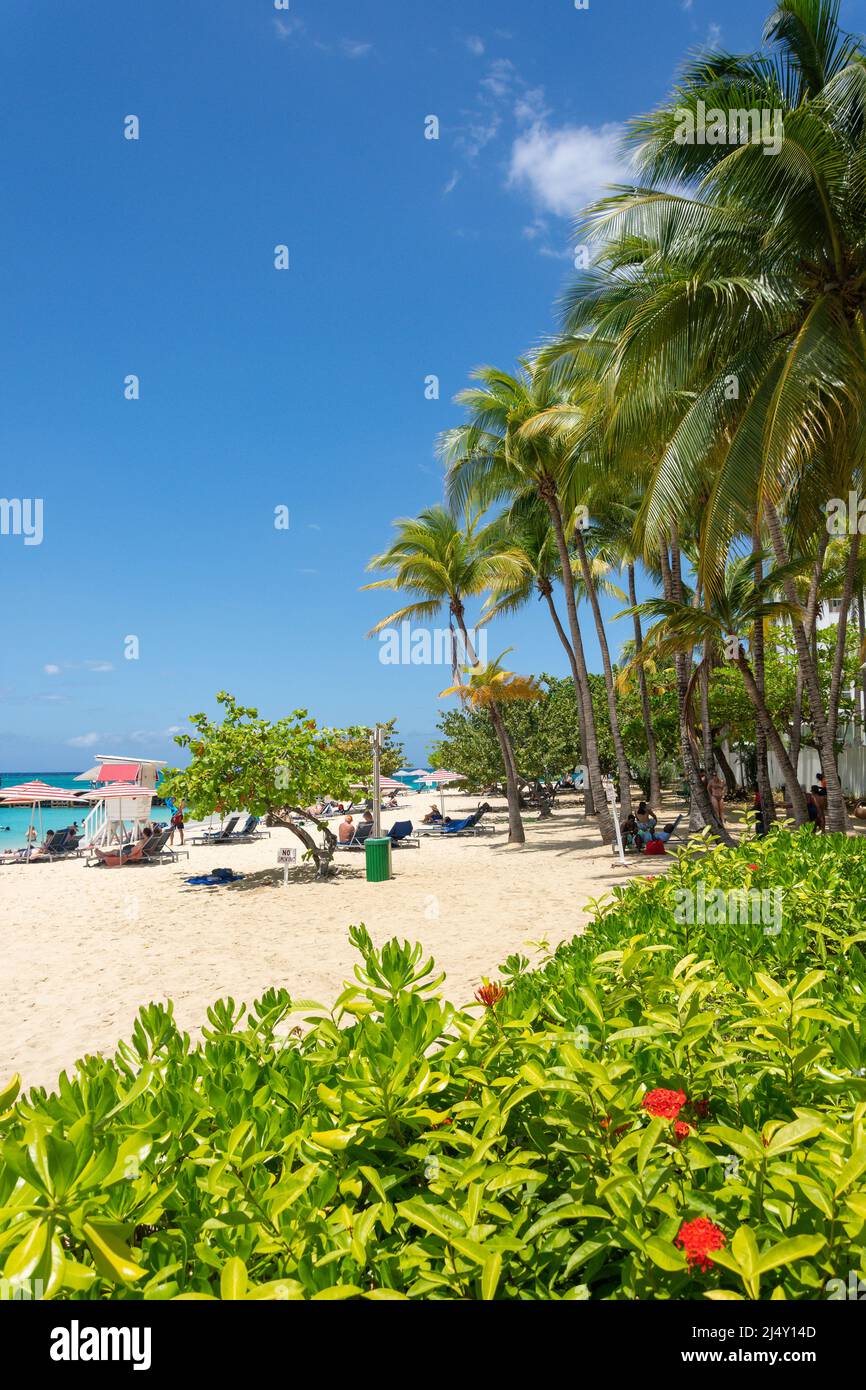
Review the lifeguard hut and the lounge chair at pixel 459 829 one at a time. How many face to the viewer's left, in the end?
2

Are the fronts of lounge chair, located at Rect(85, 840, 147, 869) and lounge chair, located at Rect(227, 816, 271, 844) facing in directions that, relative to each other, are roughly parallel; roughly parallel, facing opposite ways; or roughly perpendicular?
roughly parallel

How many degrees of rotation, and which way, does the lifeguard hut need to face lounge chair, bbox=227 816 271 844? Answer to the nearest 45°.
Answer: approximately 135° to its right

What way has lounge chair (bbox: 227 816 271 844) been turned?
to the viewer's left

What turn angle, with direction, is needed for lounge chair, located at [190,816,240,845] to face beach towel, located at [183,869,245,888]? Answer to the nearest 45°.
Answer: approximately 90° to its left

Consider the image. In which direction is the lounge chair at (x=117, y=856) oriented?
to the viewer's left

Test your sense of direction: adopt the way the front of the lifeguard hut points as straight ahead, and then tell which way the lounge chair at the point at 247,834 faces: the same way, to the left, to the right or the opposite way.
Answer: the same way

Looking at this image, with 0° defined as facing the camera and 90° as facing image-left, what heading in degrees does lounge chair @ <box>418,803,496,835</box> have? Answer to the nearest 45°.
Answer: approximately 90°

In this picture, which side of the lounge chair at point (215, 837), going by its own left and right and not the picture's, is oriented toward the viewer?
left

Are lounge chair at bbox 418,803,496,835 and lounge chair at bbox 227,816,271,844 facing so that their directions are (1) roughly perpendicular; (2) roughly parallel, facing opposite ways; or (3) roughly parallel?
roughly parallel

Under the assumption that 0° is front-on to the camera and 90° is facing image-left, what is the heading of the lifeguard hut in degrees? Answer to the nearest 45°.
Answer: approximately 90°

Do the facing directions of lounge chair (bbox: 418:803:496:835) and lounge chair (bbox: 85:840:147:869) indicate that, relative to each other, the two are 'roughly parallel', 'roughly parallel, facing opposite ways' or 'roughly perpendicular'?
roughly parallel

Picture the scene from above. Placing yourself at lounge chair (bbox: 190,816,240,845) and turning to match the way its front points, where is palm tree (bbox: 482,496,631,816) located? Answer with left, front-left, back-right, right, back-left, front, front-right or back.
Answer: back-right

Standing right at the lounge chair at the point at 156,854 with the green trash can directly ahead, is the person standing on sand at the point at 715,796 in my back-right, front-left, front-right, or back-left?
front-left

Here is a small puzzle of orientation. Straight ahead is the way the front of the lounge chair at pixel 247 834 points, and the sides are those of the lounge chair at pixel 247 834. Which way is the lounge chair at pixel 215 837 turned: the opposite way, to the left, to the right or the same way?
the same way
